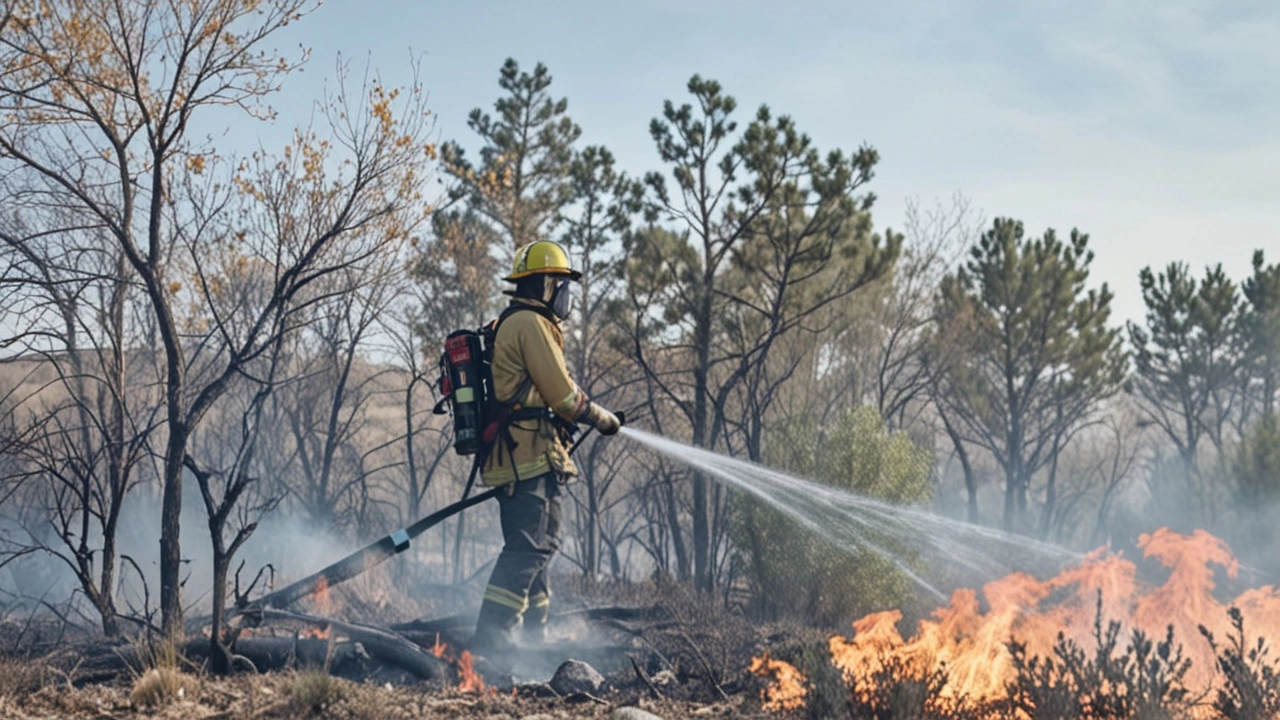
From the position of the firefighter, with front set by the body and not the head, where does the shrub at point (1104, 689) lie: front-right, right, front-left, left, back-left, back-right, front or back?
front-right

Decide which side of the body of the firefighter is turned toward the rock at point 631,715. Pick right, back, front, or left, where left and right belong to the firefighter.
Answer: right

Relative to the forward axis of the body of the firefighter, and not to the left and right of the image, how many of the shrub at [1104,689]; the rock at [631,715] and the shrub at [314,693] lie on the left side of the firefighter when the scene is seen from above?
0

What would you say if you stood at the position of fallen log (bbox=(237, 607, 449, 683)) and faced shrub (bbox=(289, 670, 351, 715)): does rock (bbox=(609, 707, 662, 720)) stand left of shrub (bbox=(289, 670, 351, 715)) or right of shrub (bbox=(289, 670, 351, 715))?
left

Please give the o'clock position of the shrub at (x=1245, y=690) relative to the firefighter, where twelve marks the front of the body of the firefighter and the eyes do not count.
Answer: The shrub is roughly at 1 o'clock from the firefighter.

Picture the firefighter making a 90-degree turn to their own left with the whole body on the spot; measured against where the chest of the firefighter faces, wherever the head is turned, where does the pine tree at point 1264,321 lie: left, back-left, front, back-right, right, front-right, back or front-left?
front-right

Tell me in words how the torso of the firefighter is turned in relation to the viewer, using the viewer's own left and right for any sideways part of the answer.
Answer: facing to the right of the viewer

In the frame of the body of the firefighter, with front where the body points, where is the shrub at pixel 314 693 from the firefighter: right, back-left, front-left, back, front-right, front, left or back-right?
back-right

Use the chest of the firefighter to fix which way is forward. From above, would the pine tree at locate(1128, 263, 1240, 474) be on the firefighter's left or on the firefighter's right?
on the firefighter's left

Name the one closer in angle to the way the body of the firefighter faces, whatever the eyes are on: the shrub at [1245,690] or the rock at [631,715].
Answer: the shrub

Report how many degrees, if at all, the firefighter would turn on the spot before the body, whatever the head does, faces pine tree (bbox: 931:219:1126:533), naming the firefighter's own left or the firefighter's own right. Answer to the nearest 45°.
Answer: approximately 45° to the firefighter's own left

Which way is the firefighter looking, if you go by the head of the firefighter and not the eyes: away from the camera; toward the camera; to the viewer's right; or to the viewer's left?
to the viewer's right
